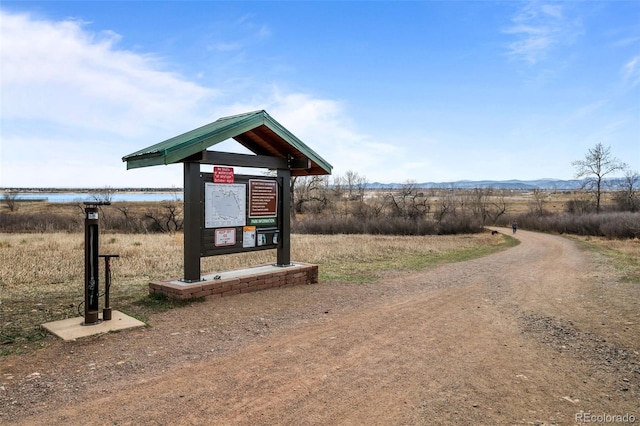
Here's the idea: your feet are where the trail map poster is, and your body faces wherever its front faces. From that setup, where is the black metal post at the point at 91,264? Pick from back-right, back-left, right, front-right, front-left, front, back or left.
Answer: right

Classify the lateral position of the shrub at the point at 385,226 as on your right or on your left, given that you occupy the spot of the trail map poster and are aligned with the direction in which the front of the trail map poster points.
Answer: on your left

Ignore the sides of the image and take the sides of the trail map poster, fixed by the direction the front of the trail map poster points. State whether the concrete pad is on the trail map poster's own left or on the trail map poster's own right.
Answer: on the trail map poster's own right
